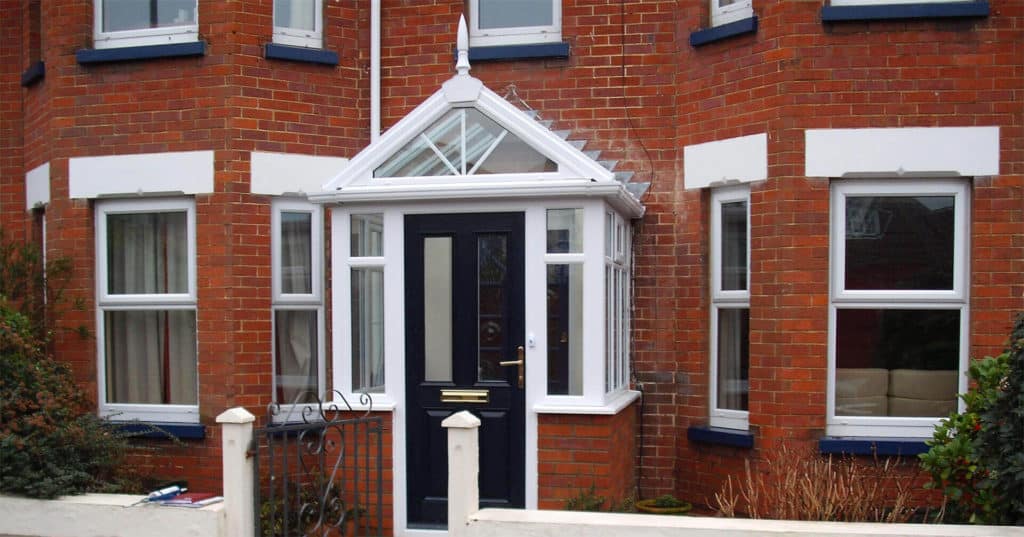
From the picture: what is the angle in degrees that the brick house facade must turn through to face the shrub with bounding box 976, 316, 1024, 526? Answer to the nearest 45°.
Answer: approximately 45° to its left

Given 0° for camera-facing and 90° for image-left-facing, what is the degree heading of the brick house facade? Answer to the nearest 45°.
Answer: approximately 0°
